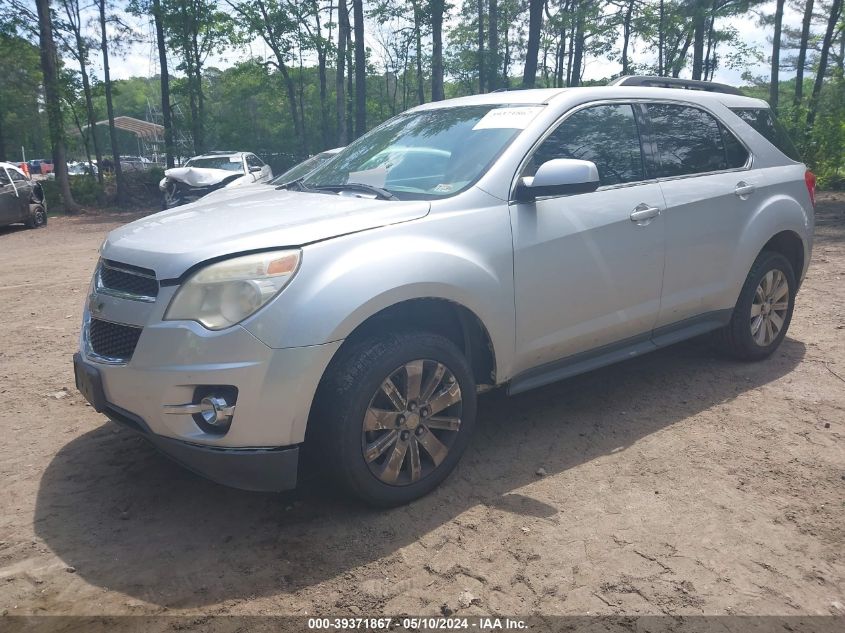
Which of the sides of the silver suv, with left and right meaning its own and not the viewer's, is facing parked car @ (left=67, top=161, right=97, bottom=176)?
right

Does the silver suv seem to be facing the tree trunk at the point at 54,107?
no

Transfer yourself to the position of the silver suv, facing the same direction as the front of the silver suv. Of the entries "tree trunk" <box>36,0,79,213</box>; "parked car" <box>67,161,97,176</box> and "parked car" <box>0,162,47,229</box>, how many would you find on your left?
0

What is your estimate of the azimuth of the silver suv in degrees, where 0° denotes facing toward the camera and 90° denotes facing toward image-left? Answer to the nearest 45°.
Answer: approximately 45°

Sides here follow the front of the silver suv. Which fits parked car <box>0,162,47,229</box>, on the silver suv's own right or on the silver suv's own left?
on the silver suv's own right
